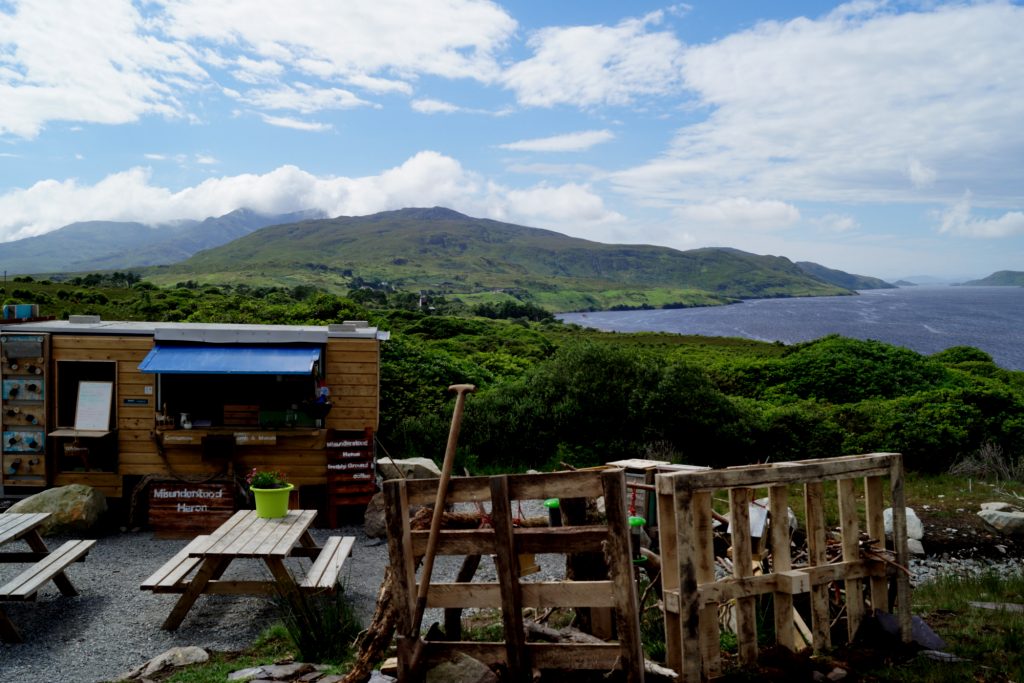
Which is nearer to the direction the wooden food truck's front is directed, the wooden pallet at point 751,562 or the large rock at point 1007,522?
the wooden pallet

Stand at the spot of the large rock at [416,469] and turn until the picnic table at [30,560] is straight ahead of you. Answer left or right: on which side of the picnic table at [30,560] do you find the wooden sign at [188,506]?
right

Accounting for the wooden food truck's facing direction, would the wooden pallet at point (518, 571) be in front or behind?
in front

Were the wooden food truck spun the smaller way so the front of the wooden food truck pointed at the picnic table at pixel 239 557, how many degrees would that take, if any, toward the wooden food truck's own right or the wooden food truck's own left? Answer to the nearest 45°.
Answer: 0° — it already faces it

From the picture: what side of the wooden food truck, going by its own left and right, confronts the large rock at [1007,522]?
left

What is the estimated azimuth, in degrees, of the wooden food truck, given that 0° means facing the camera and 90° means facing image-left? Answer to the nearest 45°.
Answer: approximately 0°

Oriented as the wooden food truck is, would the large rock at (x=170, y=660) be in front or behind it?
in front

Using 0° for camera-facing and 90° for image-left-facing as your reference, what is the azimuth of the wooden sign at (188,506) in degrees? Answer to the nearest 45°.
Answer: approximately 0°

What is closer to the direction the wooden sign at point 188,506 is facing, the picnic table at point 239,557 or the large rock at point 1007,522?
the picnic table
